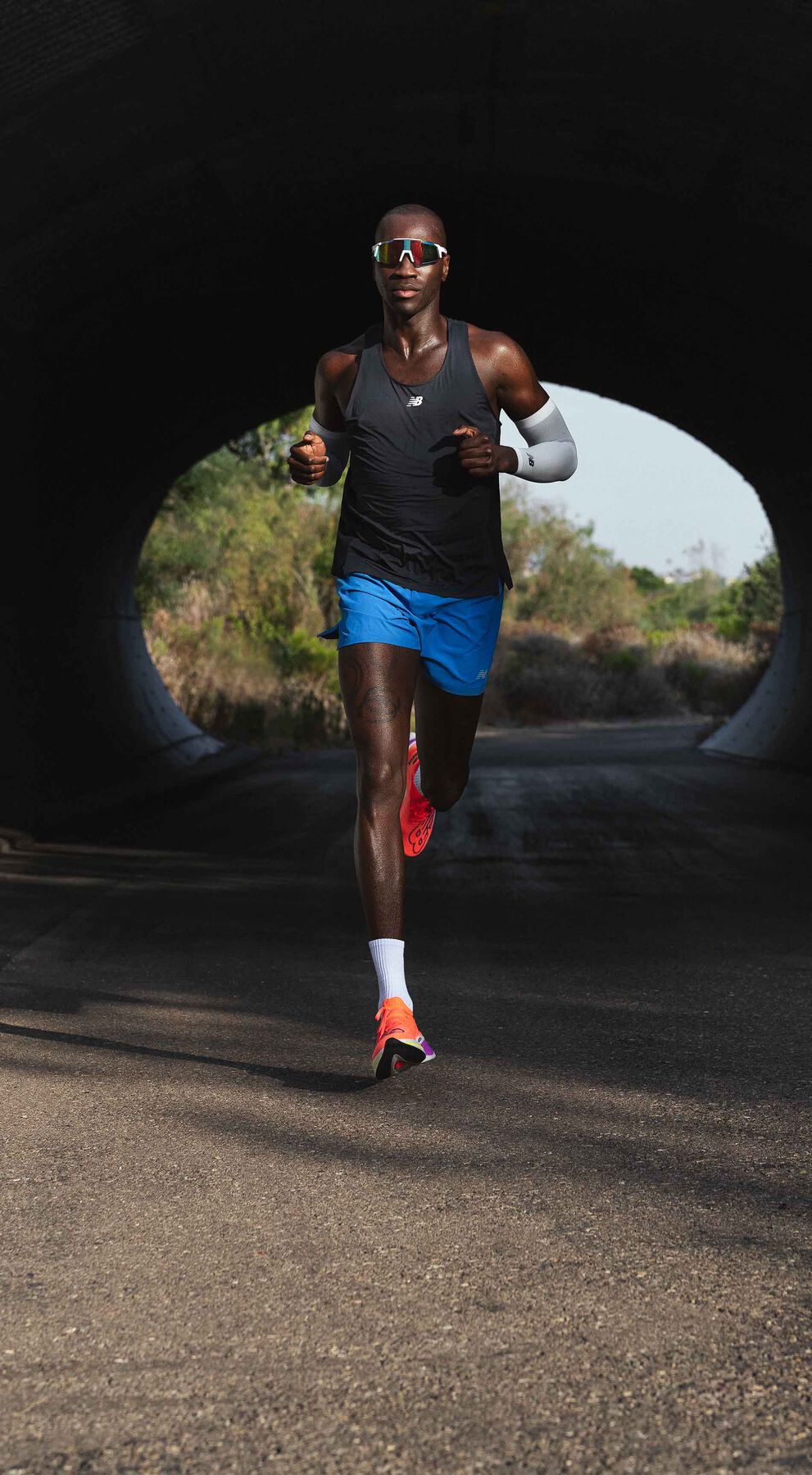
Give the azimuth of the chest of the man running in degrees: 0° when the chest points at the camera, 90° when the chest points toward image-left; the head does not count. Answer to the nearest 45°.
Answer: approximately 0°
